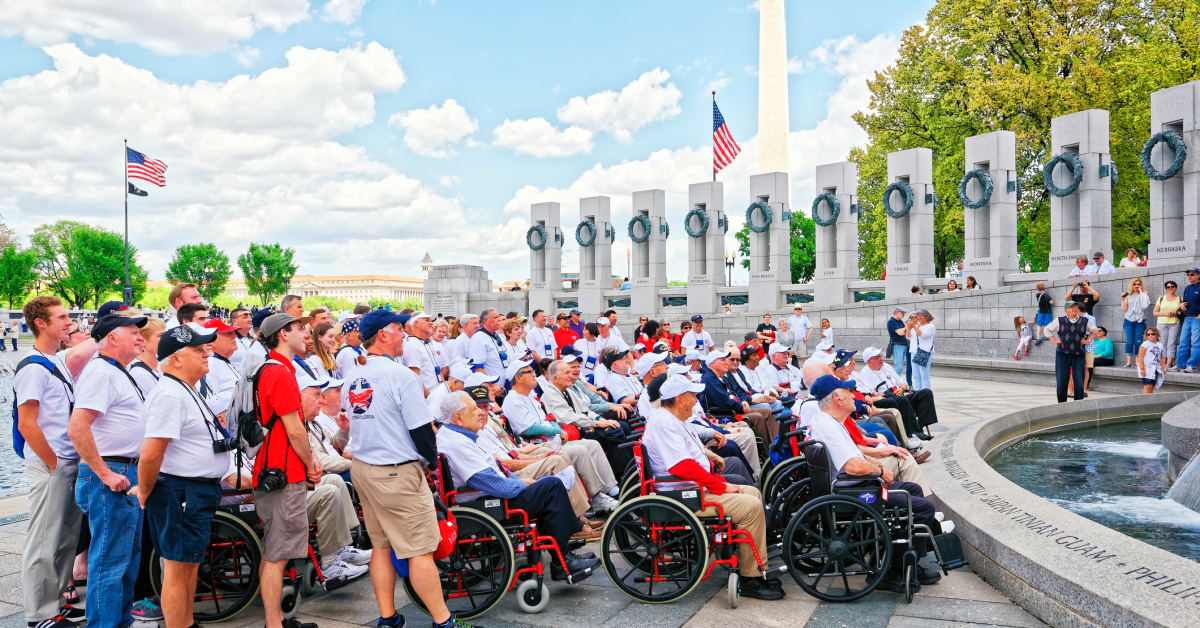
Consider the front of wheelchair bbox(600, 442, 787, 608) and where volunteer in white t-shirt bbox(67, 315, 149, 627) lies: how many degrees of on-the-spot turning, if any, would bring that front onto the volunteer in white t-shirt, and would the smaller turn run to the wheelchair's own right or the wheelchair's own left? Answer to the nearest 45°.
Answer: approximately 180°

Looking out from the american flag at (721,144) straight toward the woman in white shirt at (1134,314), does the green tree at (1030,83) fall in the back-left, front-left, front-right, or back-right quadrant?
front-left

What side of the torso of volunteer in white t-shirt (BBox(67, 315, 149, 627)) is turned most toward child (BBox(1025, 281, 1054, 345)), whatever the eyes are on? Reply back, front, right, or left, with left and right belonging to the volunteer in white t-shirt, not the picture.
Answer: front

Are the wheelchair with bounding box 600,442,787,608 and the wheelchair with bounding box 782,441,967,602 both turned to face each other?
no

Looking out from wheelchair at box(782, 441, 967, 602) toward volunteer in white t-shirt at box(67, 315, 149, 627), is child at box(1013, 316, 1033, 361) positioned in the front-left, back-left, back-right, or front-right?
back-right

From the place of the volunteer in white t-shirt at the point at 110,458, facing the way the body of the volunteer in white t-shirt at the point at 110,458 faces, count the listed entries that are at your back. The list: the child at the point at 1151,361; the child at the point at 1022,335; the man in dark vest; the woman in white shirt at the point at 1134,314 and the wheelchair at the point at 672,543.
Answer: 0

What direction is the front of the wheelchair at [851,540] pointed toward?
to the viewer's right

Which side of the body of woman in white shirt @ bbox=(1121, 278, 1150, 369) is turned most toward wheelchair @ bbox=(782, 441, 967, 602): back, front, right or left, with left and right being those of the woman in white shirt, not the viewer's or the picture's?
front

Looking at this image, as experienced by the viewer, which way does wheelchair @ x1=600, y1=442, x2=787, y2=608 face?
facing to the right of the viewer

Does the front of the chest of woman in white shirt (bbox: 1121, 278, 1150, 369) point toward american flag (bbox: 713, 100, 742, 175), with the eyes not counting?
no

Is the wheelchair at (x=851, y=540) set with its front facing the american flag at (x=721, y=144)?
no

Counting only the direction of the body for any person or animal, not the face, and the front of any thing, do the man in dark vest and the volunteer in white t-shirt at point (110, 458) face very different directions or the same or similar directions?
very different directions

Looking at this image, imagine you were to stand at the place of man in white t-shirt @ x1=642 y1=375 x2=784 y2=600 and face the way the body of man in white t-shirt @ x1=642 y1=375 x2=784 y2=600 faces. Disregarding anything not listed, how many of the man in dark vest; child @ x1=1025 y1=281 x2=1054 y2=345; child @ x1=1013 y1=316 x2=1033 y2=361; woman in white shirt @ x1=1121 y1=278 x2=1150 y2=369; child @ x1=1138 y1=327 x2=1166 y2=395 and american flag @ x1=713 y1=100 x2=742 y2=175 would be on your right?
0

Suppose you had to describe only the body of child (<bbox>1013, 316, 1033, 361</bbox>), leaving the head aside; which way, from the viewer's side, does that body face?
toward the camera

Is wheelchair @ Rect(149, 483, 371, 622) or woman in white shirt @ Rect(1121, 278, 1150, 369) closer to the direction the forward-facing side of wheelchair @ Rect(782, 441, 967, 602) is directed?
the woman in white shirt

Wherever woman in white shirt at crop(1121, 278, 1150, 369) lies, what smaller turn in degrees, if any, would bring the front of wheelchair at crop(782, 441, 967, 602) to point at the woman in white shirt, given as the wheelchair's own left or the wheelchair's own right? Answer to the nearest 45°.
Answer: approximately 90° to the wheelchair's own left

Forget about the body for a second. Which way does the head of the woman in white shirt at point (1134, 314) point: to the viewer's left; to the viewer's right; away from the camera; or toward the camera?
toward the camera

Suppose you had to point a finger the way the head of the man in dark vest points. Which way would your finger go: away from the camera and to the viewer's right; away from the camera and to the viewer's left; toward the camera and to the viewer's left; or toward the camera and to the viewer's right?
toward the camera and to the viewer's left

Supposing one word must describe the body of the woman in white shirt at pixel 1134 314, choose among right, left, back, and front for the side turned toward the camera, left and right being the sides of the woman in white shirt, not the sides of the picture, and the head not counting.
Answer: front
